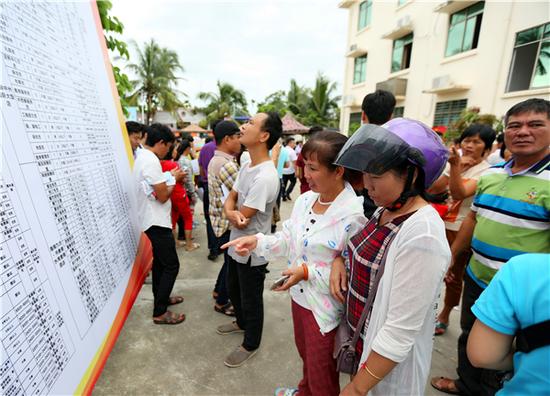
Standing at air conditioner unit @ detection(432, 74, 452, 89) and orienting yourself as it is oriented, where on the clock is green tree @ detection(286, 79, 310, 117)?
The green tree is roughly at 3 o'clock from the air conditioner unit.

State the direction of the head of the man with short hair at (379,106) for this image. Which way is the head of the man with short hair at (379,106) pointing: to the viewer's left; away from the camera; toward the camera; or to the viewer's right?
away from the camera

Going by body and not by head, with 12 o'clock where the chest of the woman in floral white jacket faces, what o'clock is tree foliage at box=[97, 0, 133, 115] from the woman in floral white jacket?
The tree foliage is roughly at 3 o'clock from the woman in floral white jacket.

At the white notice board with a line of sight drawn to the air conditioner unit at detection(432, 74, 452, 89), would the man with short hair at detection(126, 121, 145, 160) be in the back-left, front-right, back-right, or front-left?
front-left

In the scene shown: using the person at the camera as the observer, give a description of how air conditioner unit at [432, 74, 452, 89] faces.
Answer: facing the viewer and to the left of the viewer

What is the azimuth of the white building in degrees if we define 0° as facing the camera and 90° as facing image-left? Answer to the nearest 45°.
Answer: approximately 45°
